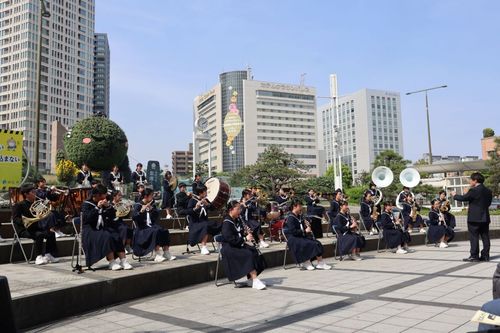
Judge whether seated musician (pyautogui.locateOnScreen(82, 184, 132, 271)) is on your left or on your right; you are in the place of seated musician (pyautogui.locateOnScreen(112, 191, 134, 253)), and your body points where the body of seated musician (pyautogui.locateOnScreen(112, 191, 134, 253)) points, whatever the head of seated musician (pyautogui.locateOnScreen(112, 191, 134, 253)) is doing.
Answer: on your right

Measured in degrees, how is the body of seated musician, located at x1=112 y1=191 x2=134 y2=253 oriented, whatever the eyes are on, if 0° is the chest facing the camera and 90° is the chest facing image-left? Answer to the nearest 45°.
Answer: approximately 315°

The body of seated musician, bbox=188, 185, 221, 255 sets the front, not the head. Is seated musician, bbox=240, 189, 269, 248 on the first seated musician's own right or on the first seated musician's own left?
on the first seated musician's own left

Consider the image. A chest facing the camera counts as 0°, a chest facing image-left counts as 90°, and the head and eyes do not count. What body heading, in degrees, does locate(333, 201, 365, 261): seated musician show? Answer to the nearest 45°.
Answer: approximately 315°

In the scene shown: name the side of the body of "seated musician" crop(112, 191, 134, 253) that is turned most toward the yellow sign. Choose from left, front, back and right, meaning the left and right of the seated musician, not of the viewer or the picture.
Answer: back
